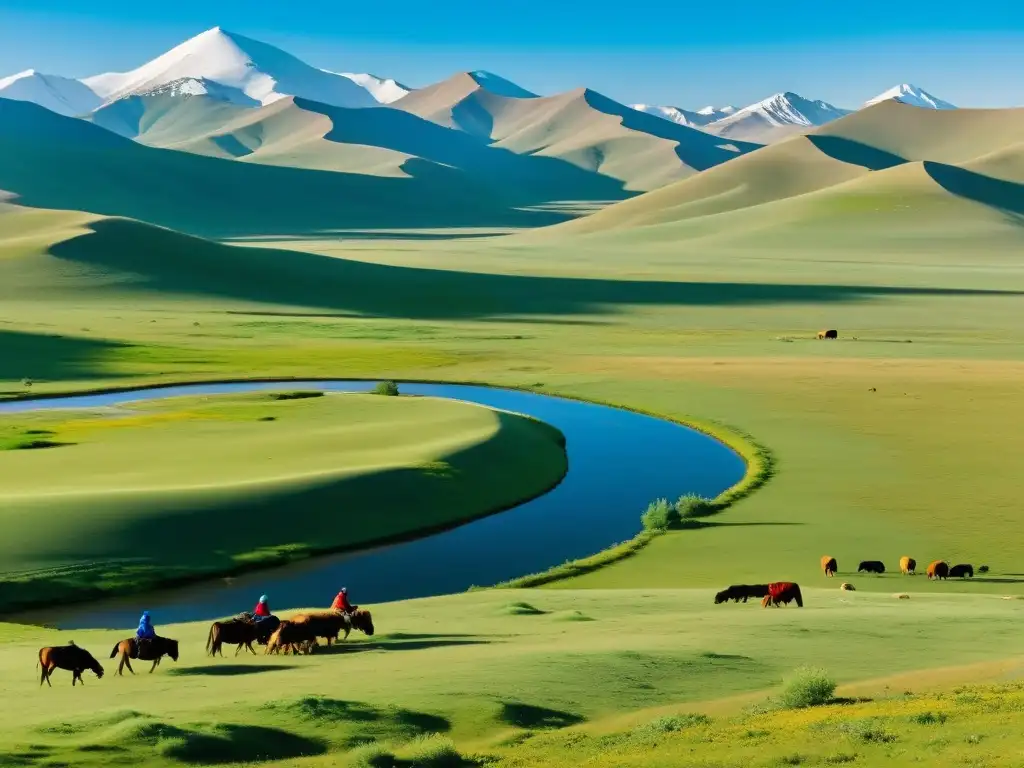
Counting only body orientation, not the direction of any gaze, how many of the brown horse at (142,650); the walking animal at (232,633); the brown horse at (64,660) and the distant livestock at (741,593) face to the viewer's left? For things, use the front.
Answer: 1

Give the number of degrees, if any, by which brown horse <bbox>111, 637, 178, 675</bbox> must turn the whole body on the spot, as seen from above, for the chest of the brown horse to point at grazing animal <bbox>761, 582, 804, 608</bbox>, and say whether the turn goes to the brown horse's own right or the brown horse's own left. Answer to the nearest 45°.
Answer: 0° — it already faces it

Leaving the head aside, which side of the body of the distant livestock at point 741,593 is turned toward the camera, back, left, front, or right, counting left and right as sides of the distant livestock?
left

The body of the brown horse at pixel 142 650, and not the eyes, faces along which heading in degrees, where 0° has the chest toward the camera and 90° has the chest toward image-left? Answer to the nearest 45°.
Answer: approximately 270°

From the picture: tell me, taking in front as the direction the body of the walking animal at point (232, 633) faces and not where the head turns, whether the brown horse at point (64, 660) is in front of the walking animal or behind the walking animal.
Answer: behind

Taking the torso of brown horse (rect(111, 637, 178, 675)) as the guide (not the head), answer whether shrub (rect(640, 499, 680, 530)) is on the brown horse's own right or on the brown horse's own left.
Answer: on the brown horse's own left

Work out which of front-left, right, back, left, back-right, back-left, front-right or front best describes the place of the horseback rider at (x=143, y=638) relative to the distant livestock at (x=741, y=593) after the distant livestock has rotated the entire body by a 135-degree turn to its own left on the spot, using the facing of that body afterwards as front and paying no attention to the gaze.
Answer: right

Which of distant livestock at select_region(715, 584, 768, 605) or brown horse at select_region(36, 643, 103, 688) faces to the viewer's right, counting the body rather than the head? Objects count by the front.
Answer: the brown horse

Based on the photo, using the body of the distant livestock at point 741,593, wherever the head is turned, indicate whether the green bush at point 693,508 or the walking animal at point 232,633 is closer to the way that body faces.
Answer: the walking animal

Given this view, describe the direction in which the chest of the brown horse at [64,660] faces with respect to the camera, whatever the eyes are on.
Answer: to the viewer's right

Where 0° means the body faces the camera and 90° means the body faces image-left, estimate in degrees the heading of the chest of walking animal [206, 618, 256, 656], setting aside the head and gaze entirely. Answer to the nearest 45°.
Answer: approximately 270°
